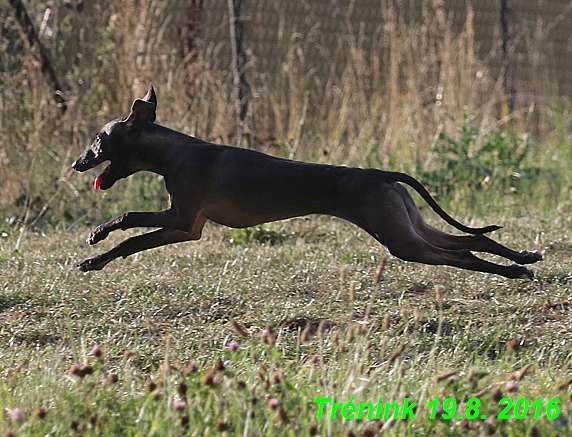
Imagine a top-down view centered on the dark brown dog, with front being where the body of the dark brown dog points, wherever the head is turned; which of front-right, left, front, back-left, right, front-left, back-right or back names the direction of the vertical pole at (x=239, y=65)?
right

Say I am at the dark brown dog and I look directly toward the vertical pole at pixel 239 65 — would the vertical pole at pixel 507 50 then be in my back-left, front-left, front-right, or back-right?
front-right

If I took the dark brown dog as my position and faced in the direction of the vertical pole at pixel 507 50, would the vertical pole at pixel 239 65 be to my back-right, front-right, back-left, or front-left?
front-left

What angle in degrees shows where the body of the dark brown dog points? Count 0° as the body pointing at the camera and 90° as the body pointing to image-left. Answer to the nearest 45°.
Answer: approximately 90°

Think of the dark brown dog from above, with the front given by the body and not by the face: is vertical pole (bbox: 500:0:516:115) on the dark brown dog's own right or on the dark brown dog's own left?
on the dark brown dog's own right
